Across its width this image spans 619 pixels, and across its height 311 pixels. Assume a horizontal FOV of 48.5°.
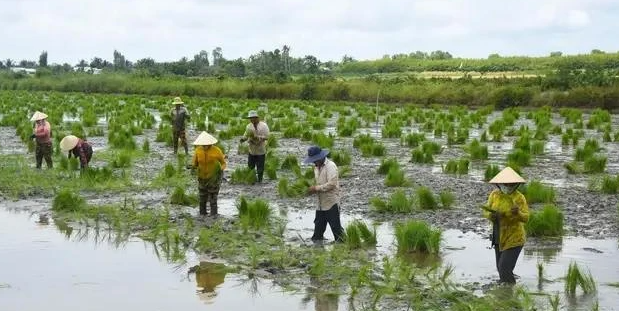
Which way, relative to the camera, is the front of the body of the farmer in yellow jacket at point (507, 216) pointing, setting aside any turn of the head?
toward the camera

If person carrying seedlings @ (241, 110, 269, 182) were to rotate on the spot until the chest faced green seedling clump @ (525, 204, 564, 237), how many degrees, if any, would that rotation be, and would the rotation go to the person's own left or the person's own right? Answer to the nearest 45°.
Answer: approximately 90° to the person's own left

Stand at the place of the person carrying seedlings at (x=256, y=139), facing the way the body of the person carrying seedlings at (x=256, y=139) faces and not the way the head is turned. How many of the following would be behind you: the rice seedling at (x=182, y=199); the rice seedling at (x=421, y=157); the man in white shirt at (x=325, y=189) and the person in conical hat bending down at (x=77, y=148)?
1

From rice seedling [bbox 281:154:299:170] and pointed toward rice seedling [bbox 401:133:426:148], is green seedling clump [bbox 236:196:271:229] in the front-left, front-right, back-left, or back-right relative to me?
back-right

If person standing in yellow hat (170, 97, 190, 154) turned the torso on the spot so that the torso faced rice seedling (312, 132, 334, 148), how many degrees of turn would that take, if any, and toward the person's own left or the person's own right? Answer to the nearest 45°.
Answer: approximately 135° to the person's own left

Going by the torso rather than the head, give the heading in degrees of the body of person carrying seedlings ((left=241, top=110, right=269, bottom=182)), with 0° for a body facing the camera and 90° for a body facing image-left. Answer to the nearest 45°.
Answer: approximately 45°

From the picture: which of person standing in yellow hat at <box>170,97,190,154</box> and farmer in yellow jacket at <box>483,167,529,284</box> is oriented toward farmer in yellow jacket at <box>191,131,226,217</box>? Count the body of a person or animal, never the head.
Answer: the person standing in yellow hat

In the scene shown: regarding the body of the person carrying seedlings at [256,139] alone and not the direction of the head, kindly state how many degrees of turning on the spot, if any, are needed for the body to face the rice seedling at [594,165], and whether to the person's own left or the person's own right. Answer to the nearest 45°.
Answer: approximately 135° to the person's own left

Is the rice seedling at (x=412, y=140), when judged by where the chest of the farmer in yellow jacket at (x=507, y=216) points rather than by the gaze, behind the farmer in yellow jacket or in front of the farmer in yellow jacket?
behind

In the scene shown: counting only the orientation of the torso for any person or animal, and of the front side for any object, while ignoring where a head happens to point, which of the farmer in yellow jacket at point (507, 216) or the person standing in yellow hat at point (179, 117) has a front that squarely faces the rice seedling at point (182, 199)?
the person standing in yellow hat

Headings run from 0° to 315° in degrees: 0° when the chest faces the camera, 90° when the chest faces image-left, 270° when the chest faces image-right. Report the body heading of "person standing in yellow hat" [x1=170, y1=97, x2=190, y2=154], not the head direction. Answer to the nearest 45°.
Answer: approximately 0°

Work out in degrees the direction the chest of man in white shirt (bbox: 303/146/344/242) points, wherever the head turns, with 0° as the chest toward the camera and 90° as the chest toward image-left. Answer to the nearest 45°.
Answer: approximately 90°
